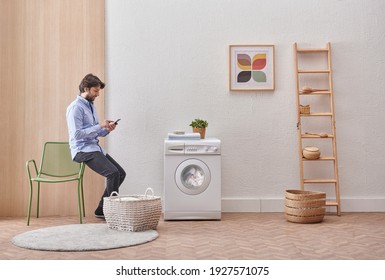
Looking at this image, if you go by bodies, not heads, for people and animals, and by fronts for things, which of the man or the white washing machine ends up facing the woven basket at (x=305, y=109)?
the man

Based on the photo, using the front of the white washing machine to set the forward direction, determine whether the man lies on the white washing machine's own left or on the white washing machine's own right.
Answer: on the white washing machine's own right

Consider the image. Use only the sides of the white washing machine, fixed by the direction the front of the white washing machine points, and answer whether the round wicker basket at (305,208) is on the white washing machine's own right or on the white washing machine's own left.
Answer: on the white washing machine's own left

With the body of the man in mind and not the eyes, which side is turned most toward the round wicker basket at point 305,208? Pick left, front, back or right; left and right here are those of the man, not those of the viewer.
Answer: front

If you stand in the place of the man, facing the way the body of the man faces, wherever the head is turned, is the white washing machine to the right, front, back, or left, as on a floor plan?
front

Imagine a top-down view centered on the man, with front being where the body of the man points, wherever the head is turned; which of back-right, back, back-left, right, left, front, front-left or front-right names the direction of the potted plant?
front

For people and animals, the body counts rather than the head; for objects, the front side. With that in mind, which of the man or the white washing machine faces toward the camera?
the white washing machine

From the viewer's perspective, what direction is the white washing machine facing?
toward the camera

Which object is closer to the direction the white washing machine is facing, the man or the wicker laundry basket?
the wicker laundry basket

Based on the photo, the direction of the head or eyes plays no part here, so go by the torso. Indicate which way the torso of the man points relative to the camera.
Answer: to the viewer's right

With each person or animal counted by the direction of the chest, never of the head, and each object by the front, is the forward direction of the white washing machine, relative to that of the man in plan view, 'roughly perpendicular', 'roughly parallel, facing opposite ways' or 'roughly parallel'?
roughly perpendicular

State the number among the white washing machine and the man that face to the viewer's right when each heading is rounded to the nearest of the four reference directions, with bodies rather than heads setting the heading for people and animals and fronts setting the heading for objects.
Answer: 1
